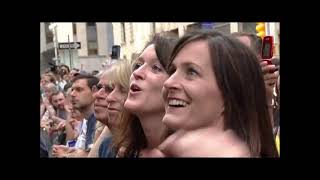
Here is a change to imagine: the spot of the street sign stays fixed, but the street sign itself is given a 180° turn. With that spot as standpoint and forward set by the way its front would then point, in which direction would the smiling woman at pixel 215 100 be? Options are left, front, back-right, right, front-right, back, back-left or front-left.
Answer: back-right

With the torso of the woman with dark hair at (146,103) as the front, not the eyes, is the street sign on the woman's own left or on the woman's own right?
on the woman's own right

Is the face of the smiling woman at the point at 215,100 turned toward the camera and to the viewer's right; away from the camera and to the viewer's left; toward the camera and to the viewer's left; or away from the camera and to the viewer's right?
toward the camera and to the viewer's left

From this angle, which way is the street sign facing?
toward the camera

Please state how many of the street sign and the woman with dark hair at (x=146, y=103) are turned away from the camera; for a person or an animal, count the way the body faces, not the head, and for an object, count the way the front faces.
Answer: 0

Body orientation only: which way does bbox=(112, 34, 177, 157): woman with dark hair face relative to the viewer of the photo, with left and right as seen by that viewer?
facing the viewer and to the left of the viewer
